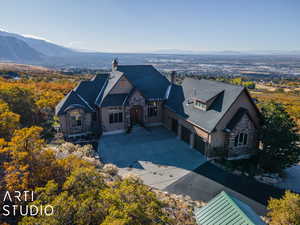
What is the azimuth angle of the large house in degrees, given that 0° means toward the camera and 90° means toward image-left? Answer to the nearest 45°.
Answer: approximately 0°

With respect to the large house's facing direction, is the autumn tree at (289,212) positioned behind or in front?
in front

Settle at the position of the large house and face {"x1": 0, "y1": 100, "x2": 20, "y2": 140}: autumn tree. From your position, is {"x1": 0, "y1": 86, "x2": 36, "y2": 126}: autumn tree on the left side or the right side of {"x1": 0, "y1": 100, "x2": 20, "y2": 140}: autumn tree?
right

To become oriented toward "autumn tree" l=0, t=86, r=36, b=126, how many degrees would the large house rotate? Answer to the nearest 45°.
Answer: approximately 90° to its right

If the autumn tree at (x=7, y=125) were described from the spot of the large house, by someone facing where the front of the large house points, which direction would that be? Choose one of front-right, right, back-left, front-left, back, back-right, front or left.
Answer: front-right

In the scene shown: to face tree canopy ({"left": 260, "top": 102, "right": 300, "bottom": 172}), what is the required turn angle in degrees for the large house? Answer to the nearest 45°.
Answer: approximately 45° to its left
